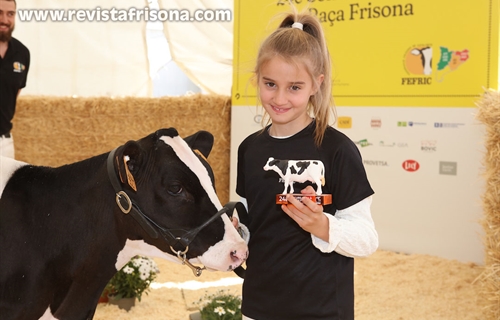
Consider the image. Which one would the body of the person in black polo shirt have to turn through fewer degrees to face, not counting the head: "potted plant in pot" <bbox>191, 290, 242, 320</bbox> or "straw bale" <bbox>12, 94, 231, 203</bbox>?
the potted plant in pot

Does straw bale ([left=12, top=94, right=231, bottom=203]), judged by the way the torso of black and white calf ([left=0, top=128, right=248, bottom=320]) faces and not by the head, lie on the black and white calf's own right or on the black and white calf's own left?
on the black and white calf's own left

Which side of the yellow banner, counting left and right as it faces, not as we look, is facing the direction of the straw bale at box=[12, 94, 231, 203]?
right

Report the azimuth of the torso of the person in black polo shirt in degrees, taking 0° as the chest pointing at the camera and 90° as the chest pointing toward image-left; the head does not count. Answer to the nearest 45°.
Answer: approximately 0°

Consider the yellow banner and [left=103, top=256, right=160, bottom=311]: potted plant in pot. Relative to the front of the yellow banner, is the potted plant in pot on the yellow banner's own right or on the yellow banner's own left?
on the yellow banner's own right

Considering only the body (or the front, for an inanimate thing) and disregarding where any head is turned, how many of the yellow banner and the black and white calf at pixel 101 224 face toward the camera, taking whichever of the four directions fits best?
1

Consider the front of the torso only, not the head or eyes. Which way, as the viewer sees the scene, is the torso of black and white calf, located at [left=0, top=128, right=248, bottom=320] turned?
to the viewer's right

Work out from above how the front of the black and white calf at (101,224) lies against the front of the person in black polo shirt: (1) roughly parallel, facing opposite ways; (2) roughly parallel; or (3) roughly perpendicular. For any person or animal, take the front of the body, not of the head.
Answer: roughly perpendicular

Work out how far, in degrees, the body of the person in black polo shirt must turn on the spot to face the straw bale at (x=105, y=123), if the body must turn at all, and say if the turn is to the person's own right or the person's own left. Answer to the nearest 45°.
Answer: approximately 135° to the person's own left

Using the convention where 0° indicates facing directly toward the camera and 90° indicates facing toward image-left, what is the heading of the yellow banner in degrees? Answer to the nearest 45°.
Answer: approximately 0°
